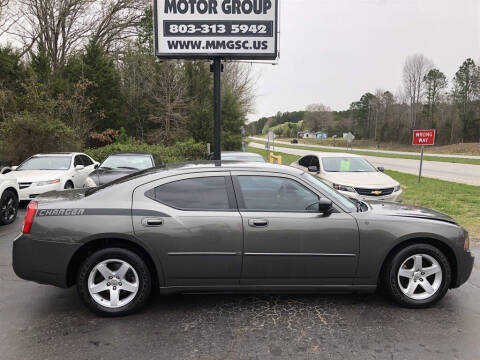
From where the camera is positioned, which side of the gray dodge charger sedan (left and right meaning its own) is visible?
right

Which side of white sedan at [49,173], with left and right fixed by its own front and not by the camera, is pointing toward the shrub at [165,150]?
back

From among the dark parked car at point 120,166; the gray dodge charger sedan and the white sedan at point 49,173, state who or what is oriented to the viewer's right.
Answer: the gray dodge charger sedan

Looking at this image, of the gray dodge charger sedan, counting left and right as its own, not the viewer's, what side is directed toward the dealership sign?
left

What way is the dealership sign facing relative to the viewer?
toward the camera

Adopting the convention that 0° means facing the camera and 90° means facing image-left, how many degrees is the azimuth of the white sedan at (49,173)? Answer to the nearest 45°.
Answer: approximately 45°

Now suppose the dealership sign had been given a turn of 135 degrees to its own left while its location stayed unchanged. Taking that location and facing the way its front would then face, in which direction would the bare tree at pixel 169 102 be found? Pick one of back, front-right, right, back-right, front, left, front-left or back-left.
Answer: front-left

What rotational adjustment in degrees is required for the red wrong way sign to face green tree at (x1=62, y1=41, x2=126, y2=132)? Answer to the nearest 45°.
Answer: approximately 90° to its right

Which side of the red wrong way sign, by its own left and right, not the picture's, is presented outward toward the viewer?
front

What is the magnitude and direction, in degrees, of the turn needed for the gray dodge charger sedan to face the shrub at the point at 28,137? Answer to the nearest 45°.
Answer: approximately 135° to its left

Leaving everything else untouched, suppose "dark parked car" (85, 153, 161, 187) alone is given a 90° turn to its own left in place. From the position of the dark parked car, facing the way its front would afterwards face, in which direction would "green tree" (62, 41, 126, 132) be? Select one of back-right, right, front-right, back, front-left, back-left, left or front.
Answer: back-left

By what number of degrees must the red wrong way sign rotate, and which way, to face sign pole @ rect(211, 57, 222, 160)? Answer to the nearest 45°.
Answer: approximately 45° to its right

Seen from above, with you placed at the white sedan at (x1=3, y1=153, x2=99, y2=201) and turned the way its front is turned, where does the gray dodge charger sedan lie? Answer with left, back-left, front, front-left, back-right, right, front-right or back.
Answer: front-left

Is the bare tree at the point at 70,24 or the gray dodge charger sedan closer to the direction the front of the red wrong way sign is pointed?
the gray dodge charger sedan

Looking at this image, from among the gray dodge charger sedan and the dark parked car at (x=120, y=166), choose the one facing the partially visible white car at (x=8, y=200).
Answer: the dark parked car

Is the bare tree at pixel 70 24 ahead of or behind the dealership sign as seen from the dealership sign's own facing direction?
behind

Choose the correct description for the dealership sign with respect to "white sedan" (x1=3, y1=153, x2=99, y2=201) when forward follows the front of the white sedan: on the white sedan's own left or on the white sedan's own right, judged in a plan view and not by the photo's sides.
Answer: on the white sedan's own left

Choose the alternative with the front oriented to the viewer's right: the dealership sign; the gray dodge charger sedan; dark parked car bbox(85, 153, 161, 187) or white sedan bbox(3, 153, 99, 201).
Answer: the gray dodge charger sedan
